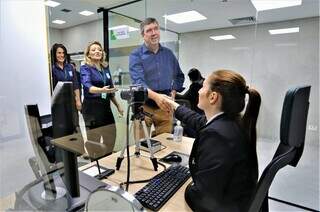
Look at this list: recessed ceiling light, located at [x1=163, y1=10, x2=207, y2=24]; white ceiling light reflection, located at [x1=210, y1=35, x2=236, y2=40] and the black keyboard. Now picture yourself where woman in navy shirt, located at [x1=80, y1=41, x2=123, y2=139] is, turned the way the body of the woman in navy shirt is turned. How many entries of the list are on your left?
2

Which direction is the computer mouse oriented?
to the viewer's left

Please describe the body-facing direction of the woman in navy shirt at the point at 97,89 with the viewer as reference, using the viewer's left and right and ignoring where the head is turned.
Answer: facing the viewer and to the right of the viewer

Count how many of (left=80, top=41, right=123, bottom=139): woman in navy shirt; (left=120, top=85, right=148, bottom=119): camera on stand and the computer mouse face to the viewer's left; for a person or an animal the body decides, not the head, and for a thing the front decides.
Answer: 2

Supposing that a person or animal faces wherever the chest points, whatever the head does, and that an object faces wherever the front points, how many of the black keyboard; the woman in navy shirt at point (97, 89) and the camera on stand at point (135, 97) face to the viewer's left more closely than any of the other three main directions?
1

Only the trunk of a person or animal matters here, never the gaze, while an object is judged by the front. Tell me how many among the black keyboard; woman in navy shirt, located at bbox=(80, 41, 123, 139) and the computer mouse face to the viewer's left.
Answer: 1

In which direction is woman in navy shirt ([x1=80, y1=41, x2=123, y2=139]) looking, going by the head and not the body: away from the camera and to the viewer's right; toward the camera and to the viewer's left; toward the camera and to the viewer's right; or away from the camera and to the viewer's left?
toward the camera and to the viewer's right

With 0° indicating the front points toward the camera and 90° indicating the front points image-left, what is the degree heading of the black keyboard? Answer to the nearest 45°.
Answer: approximately 315°

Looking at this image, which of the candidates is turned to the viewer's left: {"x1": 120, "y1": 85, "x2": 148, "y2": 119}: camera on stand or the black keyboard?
the camera on stand

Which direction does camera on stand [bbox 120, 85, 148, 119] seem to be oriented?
to the viewer's left
